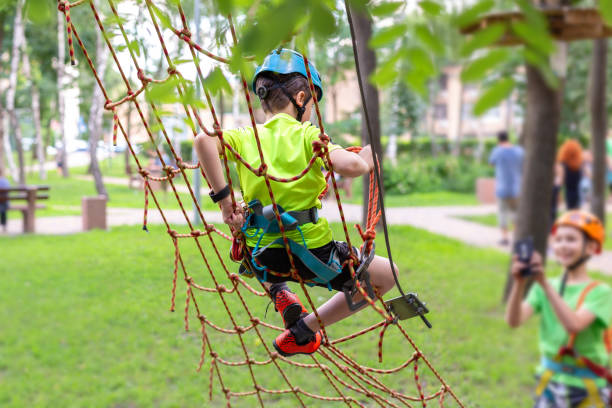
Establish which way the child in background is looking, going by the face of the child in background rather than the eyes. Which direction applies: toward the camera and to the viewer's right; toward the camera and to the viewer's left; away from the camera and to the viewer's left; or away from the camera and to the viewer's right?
toward the camera and to the viewer's left

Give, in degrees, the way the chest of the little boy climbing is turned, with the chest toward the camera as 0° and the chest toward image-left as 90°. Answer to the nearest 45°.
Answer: approximately 225°

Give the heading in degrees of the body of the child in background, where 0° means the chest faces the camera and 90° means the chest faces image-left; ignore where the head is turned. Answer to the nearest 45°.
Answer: approximately 45°

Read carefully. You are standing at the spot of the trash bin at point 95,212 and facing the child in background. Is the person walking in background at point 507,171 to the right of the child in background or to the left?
left

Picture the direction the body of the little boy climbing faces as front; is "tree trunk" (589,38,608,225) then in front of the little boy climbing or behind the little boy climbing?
in front

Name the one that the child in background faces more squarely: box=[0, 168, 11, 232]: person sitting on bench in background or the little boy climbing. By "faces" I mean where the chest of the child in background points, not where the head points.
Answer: the little boy climbing

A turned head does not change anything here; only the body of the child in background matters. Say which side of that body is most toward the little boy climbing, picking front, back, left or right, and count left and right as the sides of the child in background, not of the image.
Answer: front
